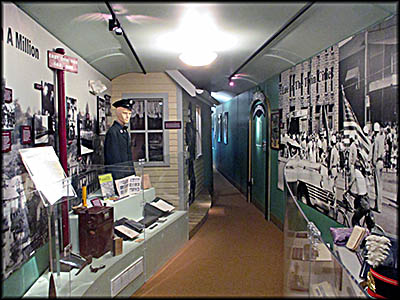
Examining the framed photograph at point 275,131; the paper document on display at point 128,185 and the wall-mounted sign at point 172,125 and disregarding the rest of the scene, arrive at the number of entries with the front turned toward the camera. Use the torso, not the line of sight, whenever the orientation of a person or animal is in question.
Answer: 2

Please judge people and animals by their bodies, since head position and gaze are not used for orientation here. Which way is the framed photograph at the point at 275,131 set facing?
to the viewer's left

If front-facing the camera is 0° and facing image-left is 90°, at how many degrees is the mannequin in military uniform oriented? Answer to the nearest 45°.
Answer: approximately 315°

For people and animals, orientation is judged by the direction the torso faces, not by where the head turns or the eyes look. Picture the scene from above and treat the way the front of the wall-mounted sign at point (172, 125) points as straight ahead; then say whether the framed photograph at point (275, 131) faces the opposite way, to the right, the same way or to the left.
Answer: to the right

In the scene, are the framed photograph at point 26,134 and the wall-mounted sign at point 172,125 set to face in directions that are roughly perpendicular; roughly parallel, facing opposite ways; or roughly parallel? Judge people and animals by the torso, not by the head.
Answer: roughly perpendicular

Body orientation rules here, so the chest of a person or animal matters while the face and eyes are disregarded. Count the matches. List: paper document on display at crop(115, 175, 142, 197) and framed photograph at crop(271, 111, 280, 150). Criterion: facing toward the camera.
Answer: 1
